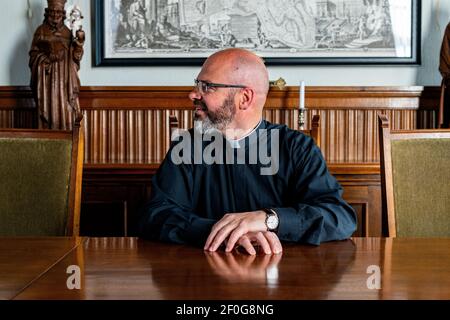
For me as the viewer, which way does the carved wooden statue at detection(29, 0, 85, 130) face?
facing the viewer

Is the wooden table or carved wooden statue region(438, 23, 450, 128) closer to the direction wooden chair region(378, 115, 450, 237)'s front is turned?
the wooden table

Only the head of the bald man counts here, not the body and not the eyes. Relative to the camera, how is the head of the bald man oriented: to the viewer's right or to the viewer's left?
to the viewer's left

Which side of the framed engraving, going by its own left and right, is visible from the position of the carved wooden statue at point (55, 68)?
right

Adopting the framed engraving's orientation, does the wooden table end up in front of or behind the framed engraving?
in front

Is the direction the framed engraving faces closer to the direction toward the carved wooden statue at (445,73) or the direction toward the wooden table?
the wooden table

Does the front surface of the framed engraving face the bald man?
yes

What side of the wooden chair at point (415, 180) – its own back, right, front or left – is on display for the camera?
front

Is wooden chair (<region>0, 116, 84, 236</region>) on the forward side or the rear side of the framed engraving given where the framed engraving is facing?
on the forward side

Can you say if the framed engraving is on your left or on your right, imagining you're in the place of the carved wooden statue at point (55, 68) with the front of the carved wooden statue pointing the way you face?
on your left

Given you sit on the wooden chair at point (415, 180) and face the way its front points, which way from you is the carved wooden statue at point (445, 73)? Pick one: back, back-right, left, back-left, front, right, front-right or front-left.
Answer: back
